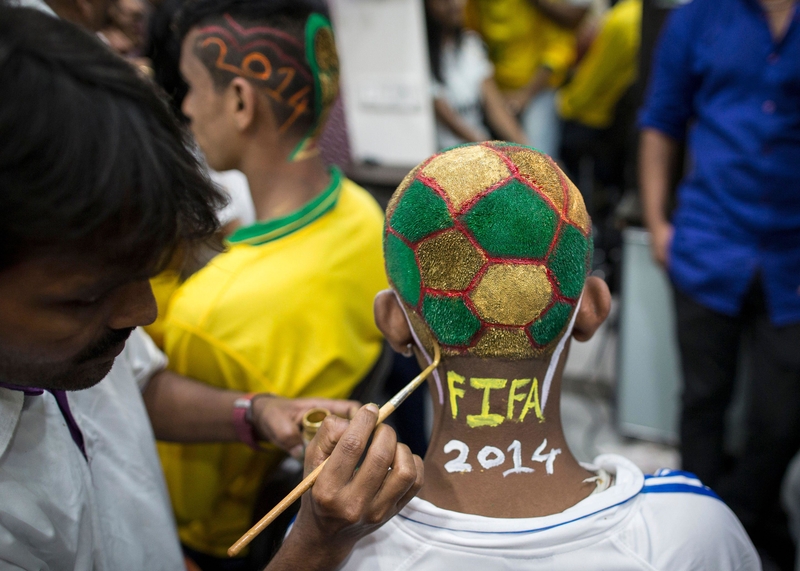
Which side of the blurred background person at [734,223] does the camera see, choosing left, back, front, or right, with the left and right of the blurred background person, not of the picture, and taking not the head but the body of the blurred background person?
front

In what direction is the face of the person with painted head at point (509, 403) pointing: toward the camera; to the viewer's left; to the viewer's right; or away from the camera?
away from the camera

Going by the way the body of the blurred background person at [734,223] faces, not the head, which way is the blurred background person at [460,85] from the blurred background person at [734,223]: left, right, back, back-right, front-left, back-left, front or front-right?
back-right

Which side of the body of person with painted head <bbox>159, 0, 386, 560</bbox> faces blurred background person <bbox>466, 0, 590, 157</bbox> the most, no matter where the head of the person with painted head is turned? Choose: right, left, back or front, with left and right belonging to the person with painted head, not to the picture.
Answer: right

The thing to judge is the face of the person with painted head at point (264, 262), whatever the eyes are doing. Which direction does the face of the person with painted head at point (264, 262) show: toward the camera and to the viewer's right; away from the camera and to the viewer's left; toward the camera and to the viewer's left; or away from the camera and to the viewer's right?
away from the camera and to the viewer's left

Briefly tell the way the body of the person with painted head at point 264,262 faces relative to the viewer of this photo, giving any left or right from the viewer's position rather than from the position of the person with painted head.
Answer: facing away from the viewer and to the left of the viewer

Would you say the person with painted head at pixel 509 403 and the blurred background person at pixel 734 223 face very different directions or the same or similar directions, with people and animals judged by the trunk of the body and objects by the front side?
very different directions

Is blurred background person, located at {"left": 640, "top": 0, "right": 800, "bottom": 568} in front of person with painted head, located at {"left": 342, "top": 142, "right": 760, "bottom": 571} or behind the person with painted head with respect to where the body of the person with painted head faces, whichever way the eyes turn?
in front

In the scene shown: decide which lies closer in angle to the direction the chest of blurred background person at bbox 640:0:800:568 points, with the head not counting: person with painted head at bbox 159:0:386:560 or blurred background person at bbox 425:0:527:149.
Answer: the person with painted head

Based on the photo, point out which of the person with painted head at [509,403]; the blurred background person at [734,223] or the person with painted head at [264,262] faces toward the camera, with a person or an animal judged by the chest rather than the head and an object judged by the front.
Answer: the blurred background person

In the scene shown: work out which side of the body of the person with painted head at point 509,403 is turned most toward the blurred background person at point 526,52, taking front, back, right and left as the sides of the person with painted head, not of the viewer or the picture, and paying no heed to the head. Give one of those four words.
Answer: front

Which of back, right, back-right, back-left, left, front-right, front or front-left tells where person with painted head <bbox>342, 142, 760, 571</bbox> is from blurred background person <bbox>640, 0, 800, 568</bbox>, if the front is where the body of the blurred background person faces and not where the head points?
front

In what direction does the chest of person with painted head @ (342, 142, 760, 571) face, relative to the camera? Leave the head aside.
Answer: away from the camera

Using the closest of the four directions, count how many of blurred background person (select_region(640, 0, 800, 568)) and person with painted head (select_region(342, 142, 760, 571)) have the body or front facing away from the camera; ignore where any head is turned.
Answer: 1

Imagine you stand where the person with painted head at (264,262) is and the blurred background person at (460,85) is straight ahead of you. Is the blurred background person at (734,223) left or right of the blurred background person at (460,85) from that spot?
right

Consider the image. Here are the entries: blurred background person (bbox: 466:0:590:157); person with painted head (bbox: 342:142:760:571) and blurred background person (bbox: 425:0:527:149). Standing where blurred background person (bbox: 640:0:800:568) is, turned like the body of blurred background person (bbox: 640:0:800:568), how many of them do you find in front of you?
1

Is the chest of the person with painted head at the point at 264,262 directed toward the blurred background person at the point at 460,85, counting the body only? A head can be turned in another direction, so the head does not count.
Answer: no
